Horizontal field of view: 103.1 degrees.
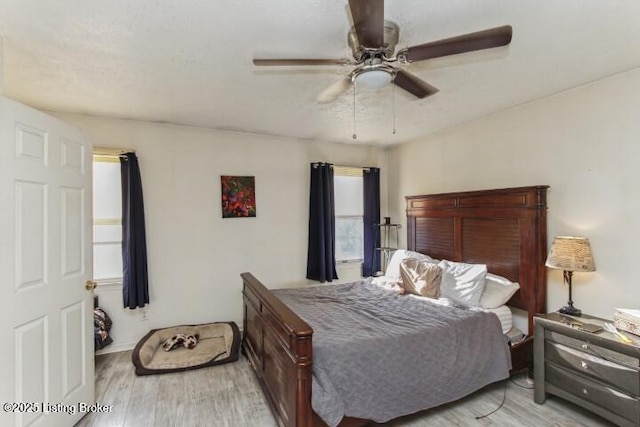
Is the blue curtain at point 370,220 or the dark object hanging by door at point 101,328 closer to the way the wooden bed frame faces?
the dark object hanging by door

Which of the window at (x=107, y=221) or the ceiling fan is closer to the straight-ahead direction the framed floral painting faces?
the ceiling fan

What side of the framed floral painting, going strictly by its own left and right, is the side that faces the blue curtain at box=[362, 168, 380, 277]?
left

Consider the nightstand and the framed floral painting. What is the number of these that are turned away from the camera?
0

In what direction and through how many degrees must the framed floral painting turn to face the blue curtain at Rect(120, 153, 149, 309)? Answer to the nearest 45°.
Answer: approximately 90° to its right

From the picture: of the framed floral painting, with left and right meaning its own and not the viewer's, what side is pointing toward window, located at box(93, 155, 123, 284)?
right

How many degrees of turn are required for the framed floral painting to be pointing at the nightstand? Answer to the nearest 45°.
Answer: approximately 45° to its left

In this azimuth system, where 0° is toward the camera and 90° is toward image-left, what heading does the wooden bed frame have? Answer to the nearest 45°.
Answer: approximately 45°

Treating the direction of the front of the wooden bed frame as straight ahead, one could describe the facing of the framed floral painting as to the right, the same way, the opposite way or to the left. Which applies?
to the left

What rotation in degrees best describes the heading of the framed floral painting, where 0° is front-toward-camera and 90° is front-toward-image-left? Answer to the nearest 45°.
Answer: approximately 0°

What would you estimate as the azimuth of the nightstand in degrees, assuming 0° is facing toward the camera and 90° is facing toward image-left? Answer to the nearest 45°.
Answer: approximately 45°

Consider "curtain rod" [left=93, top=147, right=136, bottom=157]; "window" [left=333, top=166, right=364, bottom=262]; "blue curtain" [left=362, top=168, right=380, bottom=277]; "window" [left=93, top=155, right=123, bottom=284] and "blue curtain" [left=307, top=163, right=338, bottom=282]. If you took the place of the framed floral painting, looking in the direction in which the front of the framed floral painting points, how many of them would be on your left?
3
